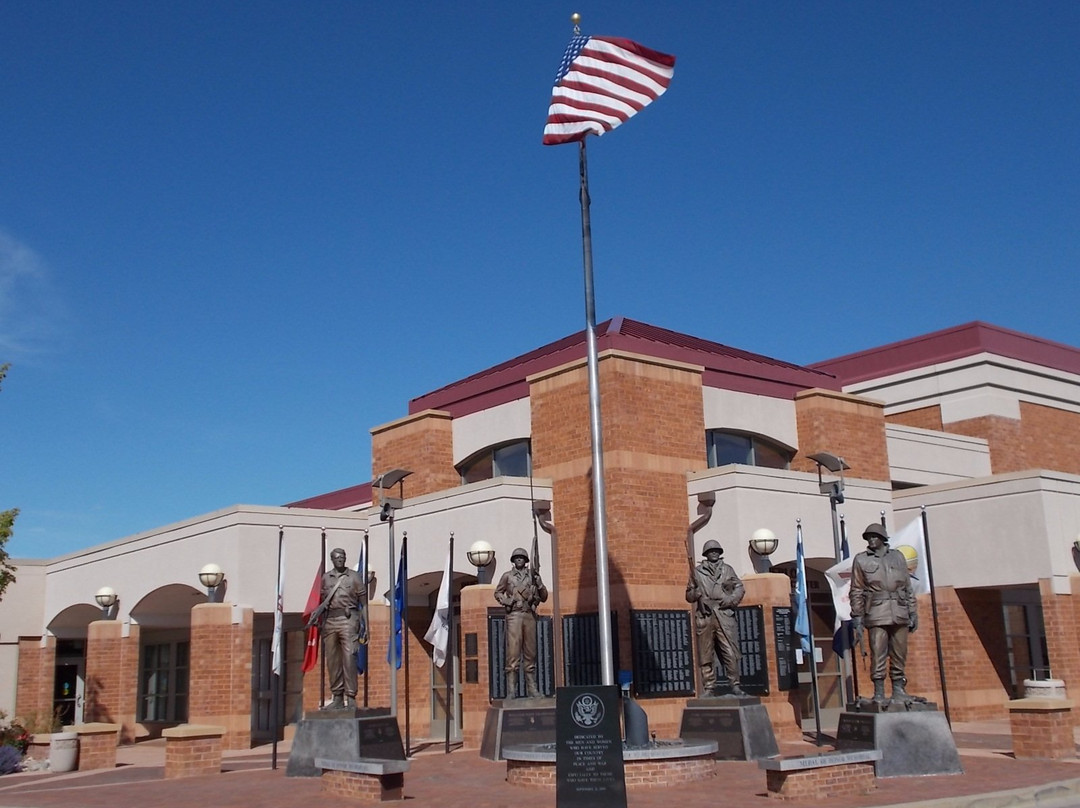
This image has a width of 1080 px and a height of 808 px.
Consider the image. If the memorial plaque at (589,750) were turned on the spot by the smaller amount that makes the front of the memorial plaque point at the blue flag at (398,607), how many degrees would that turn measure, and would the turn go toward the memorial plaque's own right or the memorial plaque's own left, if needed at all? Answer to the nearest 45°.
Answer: approximately 180°

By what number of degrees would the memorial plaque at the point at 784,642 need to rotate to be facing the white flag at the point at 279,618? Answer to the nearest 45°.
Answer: approximately 90° to its right

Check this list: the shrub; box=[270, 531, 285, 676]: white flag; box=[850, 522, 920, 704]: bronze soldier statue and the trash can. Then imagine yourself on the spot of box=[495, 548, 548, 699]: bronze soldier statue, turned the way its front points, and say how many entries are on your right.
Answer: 3

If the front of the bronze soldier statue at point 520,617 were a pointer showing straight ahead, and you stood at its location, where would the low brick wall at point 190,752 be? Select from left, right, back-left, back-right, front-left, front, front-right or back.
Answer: right
